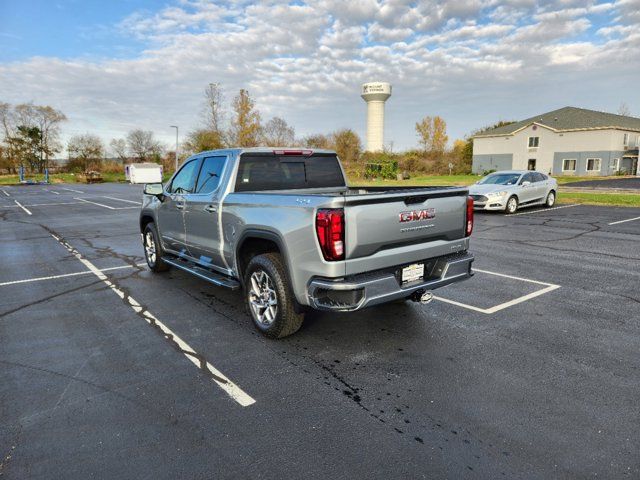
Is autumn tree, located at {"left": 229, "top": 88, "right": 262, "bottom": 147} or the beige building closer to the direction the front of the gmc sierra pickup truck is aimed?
the autumn tree

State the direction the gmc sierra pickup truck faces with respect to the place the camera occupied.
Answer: facing away from the viewer and to the left of the viewer

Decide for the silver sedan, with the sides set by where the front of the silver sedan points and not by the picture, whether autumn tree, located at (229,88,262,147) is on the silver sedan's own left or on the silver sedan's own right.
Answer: on the silver sedan's own right

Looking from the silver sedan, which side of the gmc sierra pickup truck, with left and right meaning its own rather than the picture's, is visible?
right

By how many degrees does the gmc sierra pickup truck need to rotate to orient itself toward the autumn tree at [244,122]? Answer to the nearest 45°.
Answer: approximately 45° to its right

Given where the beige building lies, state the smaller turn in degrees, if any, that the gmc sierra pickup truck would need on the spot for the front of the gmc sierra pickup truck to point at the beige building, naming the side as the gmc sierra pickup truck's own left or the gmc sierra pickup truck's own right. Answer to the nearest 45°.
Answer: approximately 90° to the gmc sierra pickup truck's own right

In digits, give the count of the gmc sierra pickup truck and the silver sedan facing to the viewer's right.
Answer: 0

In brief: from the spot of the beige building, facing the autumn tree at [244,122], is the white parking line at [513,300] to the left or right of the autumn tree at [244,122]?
left

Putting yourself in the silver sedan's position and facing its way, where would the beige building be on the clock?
The beige building is roughly at 5 o'clock from the silver sedan.

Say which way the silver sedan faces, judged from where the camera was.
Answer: facing the viewer and to the left of the viewer

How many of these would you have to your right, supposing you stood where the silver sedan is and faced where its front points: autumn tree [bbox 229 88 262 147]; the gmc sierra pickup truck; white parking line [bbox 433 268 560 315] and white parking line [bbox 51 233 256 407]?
1

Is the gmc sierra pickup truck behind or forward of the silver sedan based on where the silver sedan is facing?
forward
